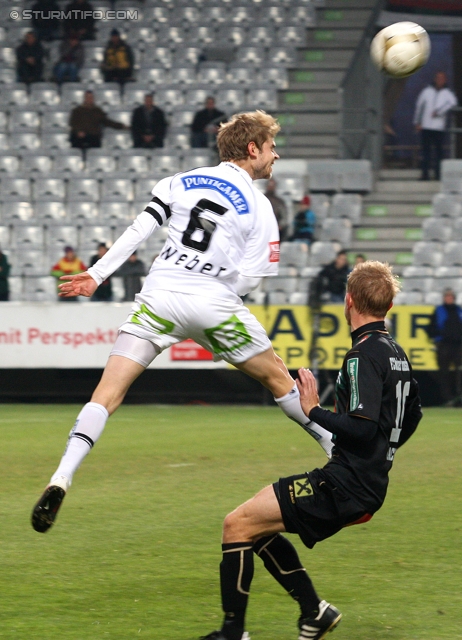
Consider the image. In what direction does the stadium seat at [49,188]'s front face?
toward the camera

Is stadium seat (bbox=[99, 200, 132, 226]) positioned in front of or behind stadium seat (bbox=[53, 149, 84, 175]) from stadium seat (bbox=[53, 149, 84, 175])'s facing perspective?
in front

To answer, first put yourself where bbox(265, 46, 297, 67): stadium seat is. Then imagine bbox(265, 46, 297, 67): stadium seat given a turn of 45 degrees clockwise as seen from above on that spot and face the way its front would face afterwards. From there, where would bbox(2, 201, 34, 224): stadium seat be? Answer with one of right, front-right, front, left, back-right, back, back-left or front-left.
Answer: front

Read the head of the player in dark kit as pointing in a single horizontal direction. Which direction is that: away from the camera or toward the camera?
away from the camera

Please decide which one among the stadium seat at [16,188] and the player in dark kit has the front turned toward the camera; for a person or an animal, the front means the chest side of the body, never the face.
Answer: the stadium seat

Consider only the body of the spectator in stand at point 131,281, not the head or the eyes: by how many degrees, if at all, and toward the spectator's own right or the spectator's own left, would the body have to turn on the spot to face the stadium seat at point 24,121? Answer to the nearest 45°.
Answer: approximately 180°

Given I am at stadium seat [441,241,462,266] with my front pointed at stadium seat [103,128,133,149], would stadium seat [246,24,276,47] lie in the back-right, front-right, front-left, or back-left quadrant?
front-right

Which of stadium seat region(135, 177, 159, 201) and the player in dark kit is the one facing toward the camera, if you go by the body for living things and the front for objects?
the stadium seat

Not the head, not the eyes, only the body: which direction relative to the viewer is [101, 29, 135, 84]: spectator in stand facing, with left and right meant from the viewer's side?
facing the viewer

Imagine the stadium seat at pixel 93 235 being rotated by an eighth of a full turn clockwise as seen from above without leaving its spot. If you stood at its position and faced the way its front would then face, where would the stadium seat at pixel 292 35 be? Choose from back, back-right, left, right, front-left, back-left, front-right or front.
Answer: back

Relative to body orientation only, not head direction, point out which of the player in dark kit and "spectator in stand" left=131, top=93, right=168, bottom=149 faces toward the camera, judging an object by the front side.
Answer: the spectator in stand

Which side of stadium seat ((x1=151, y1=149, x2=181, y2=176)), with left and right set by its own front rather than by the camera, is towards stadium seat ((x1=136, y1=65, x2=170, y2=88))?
back

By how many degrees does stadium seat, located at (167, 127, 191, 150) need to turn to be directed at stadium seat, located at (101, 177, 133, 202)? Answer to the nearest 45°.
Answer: approximately 45° to its right

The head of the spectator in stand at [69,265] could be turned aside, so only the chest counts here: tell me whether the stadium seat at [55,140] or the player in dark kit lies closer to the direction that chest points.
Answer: the player in dark kit

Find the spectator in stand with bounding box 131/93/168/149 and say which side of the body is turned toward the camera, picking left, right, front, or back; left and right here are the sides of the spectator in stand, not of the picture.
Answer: front

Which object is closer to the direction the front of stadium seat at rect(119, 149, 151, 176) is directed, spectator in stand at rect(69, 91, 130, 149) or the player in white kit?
the player in white kit

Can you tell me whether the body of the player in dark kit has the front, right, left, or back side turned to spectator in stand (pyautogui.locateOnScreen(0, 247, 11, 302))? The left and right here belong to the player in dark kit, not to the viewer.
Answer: front
